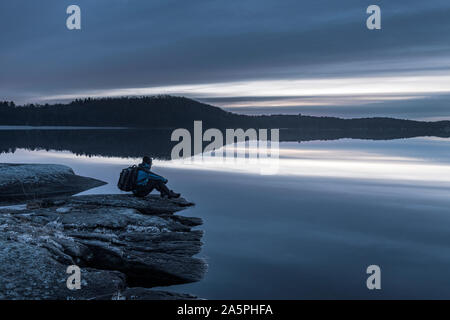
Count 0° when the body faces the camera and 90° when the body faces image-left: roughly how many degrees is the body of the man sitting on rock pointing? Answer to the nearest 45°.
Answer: approximately 270°
